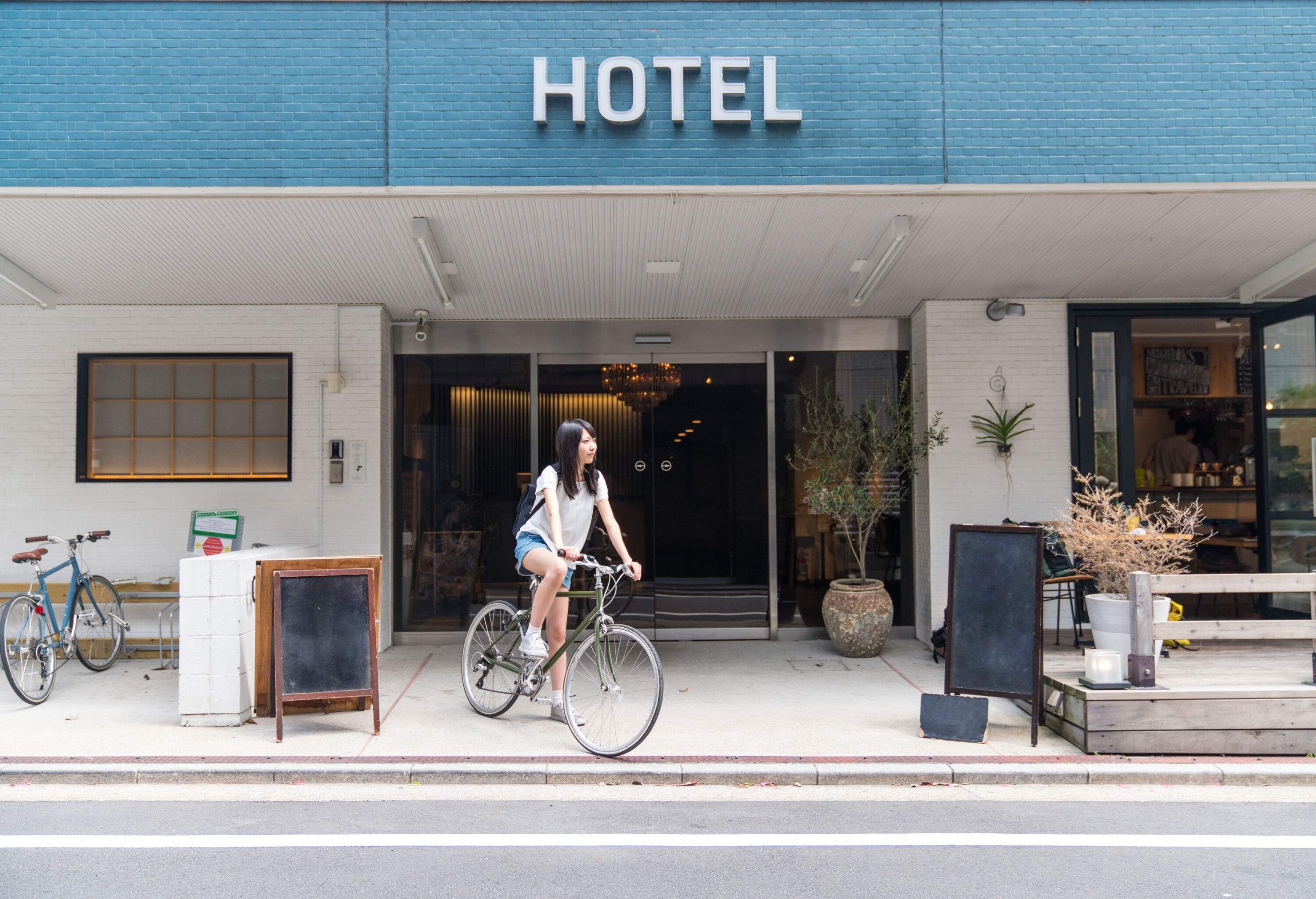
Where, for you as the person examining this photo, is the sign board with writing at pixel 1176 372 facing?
facing the viewer

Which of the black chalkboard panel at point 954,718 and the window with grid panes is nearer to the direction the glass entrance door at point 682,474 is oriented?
the black chalkboard panel

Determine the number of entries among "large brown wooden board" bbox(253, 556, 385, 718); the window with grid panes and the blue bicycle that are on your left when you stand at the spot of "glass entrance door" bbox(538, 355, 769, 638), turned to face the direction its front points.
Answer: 0

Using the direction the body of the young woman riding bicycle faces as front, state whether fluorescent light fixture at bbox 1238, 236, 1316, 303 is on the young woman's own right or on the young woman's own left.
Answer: on the young woman's own left

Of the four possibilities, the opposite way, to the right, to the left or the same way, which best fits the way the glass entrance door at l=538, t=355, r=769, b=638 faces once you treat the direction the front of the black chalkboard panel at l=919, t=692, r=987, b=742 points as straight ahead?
the same way

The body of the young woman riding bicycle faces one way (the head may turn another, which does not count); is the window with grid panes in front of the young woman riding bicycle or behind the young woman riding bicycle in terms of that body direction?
behind

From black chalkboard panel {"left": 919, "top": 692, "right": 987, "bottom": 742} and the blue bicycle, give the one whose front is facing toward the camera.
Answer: the black chalkboard panel

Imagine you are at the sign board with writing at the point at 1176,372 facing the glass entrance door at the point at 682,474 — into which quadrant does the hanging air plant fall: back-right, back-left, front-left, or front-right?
front-left

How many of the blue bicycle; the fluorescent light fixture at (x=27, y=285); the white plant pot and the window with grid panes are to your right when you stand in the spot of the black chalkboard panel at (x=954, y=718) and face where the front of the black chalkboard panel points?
3

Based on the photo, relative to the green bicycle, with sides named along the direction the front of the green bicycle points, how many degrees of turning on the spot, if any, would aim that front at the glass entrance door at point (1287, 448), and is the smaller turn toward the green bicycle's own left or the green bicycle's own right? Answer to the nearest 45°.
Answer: approximately 45° to the green bicycle's own left

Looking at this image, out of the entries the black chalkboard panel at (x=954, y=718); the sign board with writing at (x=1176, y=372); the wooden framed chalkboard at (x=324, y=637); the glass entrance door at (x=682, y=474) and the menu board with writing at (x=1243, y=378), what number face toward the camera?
5

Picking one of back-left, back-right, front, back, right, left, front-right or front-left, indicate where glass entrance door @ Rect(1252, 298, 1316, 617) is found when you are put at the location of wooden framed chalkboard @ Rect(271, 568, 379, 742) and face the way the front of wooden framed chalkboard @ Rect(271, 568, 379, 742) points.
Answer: left

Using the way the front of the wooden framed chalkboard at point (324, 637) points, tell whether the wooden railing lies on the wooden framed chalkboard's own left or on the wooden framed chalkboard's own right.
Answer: on the wooden framed chalkboard's own left

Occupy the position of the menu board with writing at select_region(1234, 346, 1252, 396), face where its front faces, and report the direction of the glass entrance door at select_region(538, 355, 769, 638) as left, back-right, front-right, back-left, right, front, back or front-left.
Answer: front-right

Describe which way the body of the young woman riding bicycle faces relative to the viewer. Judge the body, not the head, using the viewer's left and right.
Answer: facing the viewer and to the right of the viewer

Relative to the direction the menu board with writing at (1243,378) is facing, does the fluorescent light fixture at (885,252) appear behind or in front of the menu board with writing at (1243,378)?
in front

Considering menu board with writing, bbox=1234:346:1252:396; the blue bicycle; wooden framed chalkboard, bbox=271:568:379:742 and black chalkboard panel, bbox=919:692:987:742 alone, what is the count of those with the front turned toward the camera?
3

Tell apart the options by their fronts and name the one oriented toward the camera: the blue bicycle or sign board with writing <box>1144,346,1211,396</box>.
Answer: the sign board with writing

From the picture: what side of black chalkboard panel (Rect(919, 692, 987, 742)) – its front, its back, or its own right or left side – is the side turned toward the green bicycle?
right
